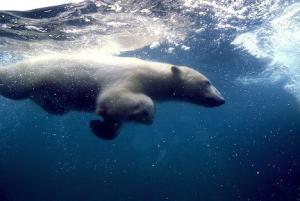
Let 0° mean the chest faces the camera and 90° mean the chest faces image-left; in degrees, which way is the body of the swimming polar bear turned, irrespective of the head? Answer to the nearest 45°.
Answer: approximately 270°
